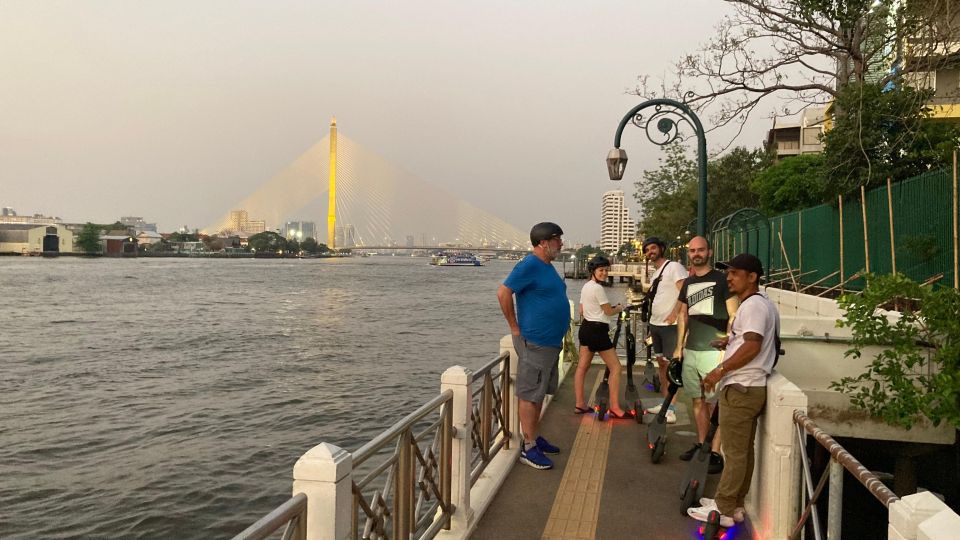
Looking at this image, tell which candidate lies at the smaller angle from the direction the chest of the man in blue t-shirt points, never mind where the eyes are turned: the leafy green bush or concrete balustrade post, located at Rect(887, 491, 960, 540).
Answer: the leafy green bush

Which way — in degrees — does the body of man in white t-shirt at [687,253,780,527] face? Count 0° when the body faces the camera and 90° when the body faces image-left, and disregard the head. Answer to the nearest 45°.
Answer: approximately 90°

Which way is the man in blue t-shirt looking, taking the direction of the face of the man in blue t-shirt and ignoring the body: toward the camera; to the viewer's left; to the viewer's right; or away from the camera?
to the viewer's right

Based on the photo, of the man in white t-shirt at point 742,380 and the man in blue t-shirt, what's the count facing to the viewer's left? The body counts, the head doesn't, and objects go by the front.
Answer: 1

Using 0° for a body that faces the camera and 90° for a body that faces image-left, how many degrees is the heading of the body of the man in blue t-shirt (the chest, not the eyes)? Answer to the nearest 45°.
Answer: approximately 270°

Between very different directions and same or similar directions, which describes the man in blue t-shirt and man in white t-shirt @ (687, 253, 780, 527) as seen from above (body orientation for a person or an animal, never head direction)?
very different directions

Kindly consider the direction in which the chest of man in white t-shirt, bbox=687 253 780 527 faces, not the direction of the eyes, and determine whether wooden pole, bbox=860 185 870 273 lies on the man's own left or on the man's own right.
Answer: on the man's own right

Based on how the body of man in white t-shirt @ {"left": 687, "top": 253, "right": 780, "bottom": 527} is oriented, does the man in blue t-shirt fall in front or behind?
in front
